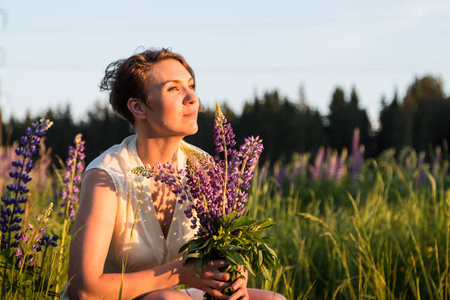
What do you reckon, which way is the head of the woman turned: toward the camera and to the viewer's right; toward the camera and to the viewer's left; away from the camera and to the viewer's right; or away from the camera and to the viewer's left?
toward the camera and to the viewer's right

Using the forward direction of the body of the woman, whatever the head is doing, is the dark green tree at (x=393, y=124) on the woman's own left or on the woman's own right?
on the woman's own left

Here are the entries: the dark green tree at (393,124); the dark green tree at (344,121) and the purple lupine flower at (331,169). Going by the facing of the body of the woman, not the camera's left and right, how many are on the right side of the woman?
0

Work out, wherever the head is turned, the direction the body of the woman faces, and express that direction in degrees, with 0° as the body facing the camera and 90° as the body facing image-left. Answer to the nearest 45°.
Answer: approximately 315°

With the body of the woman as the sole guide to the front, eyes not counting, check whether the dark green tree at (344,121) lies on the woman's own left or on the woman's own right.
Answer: on the woman's own left

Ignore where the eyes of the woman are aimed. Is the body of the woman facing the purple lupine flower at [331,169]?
no
